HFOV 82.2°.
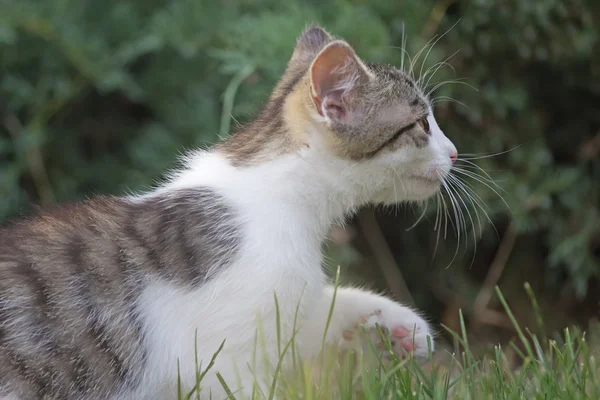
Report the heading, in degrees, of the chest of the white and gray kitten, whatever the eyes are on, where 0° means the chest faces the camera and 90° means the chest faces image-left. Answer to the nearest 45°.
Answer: approximately 270°
